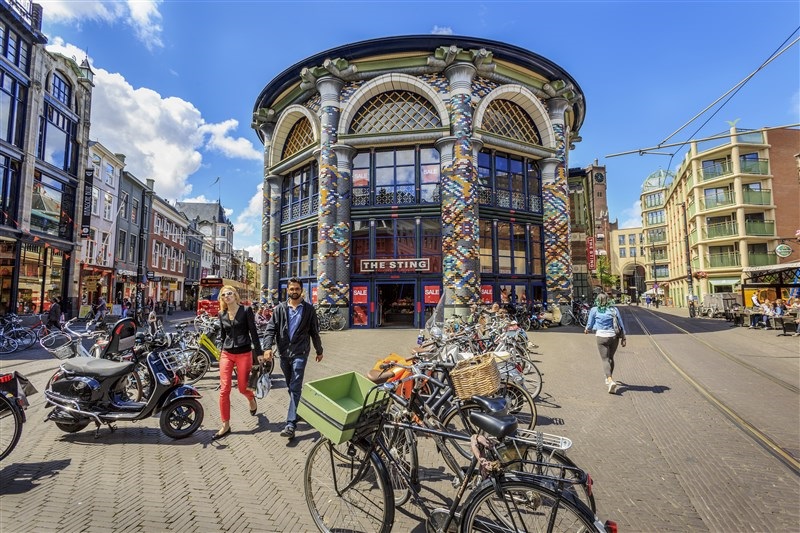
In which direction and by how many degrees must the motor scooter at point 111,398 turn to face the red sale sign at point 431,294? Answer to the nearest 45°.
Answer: approximately 45° to its left

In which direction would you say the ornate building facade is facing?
toward the camera

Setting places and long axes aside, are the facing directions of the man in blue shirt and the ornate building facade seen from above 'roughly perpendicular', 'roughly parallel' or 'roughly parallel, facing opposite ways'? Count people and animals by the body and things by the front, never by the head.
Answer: roughly parallel

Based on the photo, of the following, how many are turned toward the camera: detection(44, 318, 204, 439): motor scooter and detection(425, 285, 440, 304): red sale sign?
1

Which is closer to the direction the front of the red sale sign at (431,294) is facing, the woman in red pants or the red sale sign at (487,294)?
the woman in red pants

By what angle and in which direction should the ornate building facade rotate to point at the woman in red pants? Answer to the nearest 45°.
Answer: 0° — it already faces them

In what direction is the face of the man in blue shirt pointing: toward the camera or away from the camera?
toward the camera

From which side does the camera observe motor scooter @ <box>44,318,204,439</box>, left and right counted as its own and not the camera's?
right

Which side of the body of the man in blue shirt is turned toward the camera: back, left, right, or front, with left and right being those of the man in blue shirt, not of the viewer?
front

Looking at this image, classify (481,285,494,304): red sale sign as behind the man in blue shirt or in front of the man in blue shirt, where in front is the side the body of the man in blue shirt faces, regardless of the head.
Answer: behind

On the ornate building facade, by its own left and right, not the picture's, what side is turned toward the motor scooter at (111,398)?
front

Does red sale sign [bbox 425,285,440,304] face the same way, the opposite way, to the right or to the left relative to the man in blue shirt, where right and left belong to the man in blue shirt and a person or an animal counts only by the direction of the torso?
the same way

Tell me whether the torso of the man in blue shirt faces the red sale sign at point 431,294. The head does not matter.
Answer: no

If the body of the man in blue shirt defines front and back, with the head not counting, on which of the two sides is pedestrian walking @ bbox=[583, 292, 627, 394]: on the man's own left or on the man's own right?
on the man's own left

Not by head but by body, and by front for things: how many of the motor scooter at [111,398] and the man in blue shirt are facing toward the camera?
1

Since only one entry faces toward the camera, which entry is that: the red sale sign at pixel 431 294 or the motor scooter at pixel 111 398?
the red sale sign

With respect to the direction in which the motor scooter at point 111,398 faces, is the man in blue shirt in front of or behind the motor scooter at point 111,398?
in front

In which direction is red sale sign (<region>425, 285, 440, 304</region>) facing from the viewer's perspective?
toward the camera

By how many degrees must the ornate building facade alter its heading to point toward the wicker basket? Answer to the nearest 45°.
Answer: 0° — it already faces it
